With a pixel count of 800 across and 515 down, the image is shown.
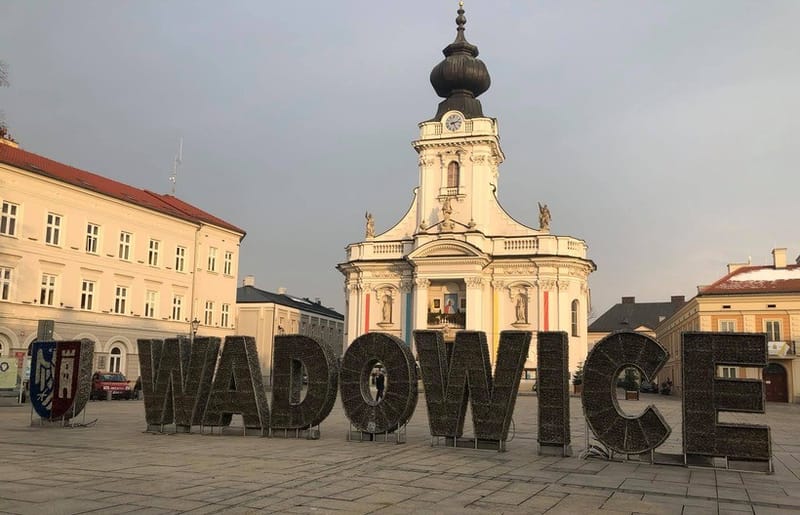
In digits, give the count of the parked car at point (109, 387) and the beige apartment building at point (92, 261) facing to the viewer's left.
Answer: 0

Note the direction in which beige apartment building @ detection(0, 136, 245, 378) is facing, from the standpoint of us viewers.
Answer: facing the viewer and to the right of the viewer

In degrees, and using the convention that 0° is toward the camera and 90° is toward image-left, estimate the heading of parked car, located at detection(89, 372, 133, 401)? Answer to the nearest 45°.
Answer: approximately 315°

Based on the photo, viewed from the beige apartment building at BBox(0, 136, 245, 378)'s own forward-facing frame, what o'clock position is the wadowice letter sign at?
The wadowice letter sign is roughly at 1 o'clock from the beige apartment building.
